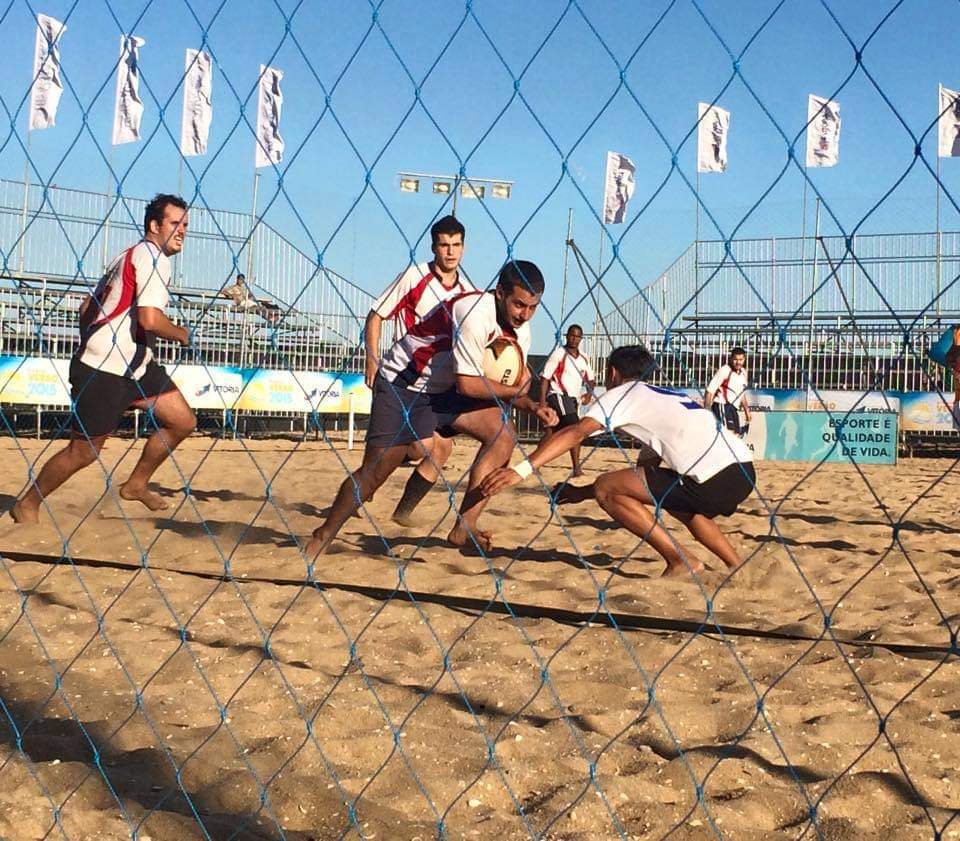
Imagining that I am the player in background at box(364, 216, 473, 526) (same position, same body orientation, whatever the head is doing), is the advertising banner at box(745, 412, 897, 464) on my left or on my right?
on my left

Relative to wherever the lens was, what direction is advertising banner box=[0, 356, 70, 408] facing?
facing the viewer

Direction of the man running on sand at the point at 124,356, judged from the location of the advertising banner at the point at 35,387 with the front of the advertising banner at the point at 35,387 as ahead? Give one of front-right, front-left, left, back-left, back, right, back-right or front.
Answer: front

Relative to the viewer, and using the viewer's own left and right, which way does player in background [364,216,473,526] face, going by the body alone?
facing the viewer and to the right of the viewer

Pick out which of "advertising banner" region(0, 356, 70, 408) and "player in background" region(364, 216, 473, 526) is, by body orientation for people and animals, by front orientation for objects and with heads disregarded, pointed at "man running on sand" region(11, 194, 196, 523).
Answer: the advertising banner

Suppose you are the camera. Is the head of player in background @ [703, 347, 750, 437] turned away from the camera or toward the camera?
toward the camera

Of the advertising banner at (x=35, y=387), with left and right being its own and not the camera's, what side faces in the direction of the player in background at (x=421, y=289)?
front

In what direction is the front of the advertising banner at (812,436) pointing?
toward the camera

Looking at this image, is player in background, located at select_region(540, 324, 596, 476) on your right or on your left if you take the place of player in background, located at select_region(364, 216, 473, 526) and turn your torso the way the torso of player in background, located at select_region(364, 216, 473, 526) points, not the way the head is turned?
on your left

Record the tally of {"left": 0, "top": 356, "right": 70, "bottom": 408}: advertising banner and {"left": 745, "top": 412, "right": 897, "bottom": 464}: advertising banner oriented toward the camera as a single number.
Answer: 2

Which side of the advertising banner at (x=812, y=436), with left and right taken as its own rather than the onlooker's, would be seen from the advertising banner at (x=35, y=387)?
right
